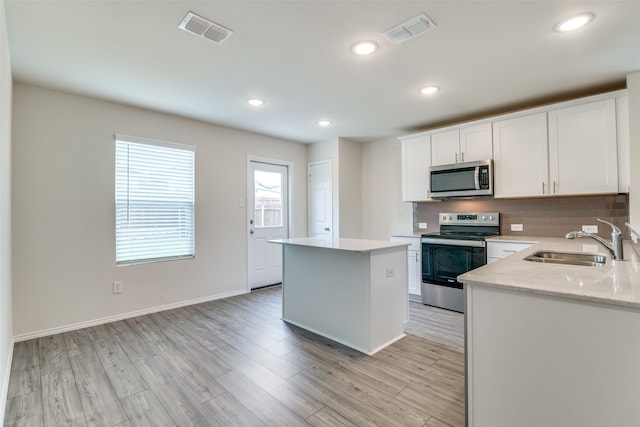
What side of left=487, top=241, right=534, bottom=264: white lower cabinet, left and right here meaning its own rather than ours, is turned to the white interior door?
right

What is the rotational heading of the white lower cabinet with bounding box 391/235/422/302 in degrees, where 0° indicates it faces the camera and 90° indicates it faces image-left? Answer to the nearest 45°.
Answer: approximately 45°

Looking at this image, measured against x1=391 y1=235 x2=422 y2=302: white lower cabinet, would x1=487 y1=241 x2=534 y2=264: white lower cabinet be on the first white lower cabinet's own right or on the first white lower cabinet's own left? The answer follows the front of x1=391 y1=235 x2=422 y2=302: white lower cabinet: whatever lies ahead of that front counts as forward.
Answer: on the first white lower cabinet's own left

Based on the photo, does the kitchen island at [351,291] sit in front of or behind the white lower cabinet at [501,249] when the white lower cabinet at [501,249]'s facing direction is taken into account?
in front

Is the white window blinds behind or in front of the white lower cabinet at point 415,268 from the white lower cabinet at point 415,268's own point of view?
in front

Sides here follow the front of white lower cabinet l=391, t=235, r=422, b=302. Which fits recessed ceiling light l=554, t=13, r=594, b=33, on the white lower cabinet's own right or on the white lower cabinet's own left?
on the white lower cabinet's own left

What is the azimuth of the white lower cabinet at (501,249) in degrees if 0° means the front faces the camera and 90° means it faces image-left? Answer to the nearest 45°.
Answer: approximately 0°

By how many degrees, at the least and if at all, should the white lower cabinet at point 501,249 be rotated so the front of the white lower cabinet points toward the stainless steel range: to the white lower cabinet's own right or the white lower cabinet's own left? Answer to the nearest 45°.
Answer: approximately 90° to the white lower cabinet's own right

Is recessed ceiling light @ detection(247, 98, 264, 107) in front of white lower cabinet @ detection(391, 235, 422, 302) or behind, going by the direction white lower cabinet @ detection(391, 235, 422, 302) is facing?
in front
